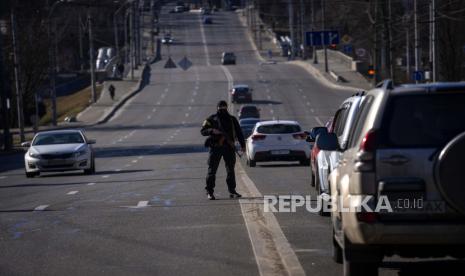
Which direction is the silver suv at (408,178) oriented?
away from the camera

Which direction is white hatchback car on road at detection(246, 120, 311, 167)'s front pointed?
away from the camera

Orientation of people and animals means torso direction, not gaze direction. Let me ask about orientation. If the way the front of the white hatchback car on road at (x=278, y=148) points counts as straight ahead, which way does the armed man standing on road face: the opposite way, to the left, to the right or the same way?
the opposite way

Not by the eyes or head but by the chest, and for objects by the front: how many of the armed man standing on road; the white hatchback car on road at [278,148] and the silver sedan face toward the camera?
2

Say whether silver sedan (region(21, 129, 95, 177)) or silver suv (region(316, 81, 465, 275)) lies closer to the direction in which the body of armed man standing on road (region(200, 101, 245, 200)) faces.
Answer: the silver suv

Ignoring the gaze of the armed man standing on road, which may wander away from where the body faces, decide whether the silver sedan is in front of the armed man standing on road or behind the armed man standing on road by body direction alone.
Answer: behind

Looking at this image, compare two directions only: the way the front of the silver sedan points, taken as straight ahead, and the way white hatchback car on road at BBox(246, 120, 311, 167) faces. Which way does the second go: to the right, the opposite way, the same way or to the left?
the opposite way

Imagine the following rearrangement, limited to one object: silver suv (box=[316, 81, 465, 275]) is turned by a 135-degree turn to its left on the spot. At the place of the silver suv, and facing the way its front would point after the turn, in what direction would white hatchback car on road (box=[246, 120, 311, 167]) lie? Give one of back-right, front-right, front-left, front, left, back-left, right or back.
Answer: back-right

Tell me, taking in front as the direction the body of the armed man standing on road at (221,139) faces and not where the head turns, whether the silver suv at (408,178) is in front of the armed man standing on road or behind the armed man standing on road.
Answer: in front

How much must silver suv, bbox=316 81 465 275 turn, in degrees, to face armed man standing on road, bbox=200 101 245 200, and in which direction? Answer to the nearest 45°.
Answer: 0° — it already faces them

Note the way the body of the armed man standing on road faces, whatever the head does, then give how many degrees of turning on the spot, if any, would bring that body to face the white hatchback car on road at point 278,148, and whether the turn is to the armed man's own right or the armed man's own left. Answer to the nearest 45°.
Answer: approximately 180°

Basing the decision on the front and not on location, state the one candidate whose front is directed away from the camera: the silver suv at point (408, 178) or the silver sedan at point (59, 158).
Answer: the silver suv
